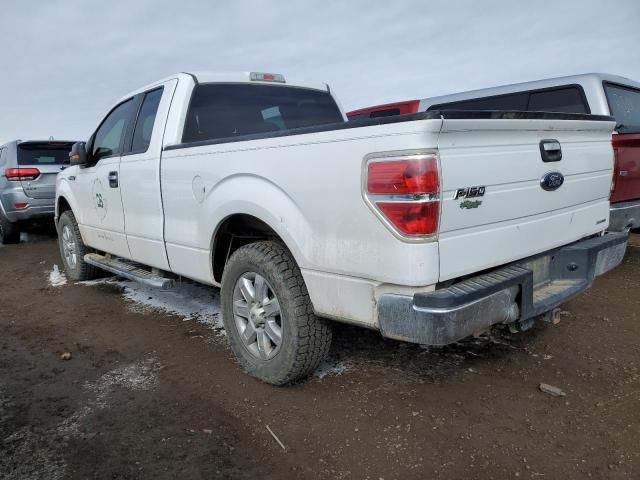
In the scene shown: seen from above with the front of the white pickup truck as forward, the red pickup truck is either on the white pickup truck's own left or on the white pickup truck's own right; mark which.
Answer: on the white pickup truck's own right

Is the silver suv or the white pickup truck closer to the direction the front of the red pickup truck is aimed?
the silver suv

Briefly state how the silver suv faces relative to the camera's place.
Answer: facing away from the viewer and to the left of the viewer

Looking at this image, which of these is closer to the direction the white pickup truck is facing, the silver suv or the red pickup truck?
the silver suv

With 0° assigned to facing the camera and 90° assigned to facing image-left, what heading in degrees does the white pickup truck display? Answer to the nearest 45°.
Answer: approximately 135°

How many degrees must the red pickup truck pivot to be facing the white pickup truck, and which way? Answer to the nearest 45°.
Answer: approximately 90° to its left

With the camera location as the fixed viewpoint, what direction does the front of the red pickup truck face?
facing away from the viewer and to the left of the viewer
